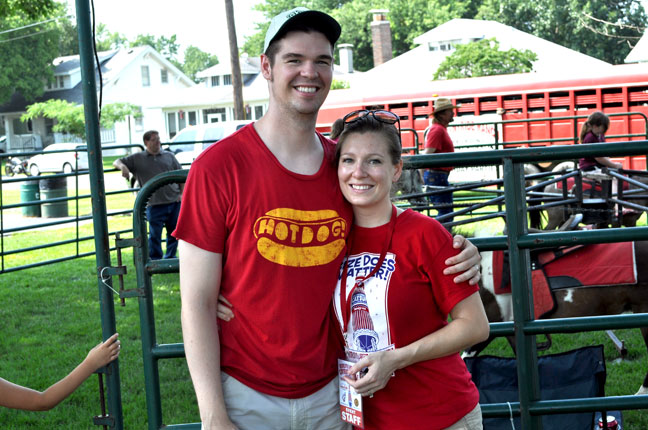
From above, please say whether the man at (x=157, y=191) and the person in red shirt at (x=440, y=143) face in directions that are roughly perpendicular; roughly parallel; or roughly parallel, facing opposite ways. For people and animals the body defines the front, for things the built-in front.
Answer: roughly perpendicular

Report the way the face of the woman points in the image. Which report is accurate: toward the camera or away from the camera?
toward the camera

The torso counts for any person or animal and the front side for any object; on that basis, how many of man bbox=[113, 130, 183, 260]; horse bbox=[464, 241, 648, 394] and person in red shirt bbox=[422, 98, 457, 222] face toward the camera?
1

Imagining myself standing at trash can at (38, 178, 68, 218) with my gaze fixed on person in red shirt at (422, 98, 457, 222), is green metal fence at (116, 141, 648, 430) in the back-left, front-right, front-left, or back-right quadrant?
front-right

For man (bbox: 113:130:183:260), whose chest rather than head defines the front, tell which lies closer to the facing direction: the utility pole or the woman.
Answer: the woman

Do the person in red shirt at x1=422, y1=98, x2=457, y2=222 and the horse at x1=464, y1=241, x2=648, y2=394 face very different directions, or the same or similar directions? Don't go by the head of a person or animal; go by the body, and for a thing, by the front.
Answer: very different directions

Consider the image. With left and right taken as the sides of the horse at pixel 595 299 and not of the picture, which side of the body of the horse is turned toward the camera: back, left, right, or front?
left
